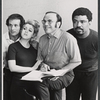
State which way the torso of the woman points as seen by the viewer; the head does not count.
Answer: toward the camera

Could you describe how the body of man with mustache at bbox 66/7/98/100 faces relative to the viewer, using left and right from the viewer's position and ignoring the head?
facing the viewer and to the left of the viewer

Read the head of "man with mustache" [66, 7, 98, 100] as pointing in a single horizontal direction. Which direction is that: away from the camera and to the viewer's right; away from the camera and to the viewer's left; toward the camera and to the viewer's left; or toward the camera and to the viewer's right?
toward the camera and to the viewer's left
